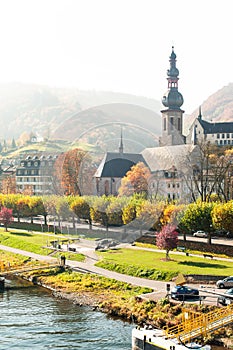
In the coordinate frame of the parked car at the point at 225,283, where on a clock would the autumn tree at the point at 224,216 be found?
The autumn tree is roughly at 3 o'clock from the parked car.

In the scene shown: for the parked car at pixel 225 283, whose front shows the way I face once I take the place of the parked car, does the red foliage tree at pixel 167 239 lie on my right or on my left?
on my right

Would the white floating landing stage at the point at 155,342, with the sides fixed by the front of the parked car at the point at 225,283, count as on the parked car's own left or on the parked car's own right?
on the parked car's own left

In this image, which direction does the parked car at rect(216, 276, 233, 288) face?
to the viewer's left

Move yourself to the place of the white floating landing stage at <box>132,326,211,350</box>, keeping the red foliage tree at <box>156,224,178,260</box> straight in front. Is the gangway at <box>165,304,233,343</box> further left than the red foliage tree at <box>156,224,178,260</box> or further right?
right

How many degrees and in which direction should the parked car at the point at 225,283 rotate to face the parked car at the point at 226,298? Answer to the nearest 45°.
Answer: approximately 90° to its left
